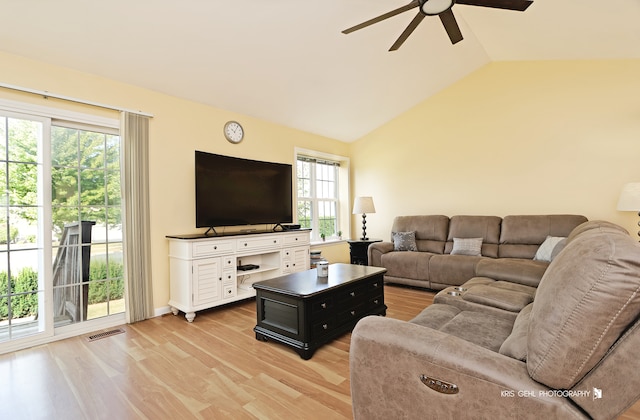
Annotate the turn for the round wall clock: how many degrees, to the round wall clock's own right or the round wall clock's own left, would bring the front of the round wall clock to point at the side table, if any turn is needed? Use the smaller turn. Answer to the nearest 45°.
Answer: approximately 45° to the round wall clock's own left

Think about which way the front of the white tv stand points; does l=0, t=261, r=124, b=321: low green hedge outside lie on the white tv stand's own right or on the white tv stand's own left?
on the white tv stand's own right

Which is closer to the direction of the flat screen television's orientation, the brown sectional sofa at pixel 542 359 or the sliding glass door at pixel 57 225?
the brown sectional sofa

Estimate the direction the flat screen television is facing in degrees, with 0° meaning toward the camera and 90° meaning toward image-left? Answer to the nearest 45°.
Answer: approximately 315°

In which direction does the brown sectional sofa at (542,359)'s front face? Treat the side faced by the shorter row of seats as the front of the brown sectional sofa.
to the viewer's left

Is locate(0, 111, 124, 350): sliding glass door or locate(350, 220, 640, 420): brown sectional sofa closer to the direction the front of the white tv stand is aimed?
the brown sectional sofa

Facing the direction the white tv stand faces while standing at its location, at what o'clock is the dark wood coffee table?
The dark wood coffee table is roughly at 12 o'clock from the white tv stand.

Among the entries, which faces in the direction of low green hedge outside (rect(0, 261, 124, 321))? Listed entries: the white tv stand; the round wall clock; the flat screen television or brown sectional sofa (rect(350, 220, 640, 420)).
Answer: the brown sectional sofa
